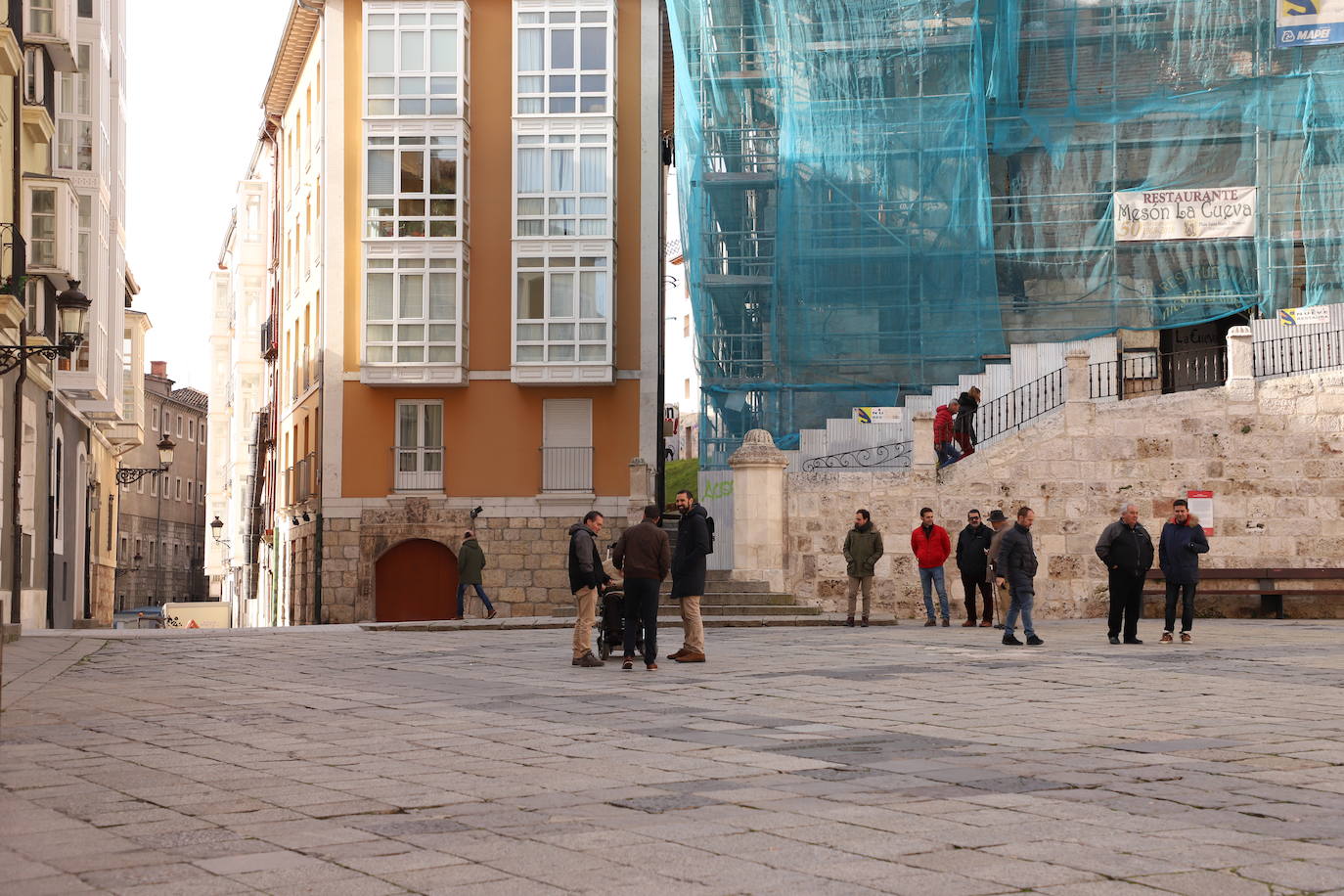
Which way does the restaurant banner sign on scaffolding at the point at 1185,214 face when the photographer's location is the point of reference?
facing the viewer

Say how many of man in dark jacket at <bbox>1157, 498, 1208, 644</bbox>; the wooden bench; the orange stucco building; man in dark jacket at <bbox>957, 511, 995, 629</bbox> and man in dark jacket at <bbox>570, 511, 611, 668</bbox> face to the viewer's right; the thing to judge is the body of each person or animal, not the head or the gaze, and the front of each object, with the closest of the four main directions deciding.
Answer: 1

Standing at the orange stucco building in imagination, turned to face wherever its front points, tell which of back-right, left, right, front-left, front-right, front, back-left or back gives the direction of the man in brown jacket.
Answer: front

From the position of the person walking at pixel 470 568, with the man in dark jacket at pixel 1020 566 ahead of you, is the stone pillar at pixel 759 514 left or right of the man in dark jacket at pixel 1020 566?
left

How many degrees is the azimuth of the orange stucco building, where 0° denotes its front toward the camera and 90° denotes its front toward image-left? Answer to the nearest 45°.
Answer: approximately 0°

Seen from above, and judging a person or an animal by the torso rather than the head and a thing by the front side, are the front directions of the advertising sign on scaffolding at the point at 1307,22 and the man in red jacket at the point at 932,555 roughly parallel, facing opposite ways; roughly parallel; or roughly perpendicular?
roughly parallel

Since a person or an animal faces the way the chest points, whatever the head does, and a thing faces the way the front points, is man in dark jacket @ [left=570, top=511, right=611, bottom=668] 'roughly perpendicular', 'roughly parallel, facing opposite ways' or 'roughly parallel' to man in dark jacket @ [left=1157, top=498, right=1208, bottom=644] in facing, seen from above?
roughly perpendicular

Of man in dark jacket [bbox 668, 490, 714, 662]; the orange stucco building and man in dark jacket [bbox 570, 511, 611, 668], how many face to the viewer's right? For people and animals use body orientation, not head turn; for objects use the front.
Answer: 1

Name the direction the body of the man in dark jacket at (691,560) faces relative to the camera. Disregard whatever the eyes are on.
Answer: to the viewer's left

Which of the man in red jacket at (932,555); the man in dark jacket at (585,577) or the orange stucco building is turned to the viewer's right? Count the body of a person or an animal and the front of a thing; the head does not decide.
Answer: the man in dark jacket

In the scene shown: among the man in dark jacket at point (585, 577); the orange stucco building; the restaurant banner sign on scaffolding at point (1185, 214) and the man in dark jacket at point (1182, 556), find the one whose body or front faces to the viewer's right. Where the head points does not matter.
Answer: the man in dark jacket at point (585, 577)

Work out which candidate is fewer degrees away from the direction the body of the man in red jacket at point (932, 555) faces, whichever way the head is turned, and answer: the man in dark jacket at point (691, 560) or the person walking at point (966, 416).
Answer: the man in dark jacket

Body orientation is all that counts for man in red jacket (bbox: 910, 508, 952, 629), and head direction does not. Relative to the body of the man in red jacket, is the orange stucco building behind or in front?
behind

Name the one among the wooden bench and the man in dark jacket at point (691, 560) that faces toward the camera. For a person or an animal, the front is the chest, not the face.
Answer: the wooden bench

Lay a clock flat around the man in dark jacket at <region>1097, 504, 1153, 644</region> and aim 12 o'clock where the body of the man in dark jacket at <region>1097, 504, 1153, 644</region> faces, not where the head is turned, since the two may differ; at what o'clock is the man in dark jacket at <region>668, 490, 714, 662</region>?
the man in dark jacket at <region>668, 490, 714, 662</region> is roughly at 3 o'clock from the man in dark jacket at <region>1097, 504, 1153, 644</region>.

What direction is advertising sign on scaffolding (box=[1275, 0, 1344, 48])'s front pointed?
toward the camera

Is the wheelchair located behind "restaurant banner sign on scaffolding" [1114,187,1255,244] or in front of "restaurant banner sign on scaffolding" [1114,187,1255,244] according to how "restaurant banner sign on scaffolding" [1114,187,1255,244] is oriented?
in front

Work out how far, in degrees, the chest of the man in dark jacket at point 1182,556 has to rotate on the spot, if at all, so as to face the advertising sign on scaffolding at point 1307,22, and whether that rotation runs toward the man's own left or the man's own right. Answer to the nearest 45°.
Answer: approximately 180°

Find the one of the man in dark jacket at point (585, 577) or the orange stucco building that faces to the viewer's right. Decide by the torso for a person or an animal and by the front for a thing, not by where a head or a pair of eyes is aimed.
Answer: the man in dark jacket

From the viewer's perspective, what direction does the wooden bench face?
toward the camera
